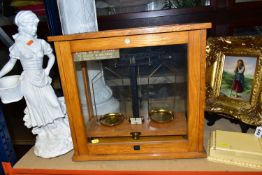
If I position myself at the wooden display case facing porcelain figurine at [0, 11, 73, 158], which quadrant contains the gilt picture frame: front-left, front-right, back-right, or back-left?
back-right

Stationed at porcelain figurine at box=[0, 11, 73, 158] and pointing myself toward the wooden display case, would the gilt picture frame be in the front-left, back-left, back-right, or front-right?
front-left

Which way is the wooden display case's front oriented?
toward the camera
